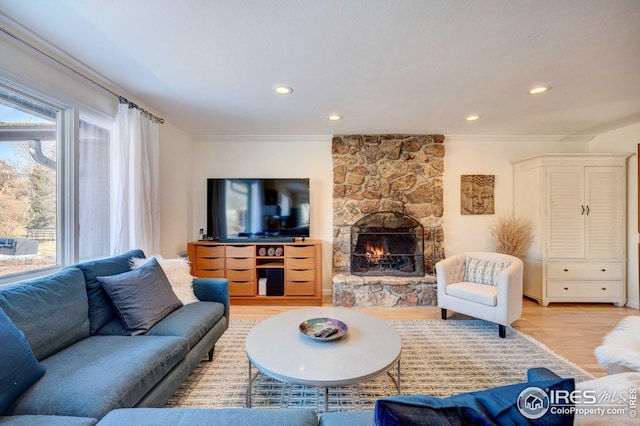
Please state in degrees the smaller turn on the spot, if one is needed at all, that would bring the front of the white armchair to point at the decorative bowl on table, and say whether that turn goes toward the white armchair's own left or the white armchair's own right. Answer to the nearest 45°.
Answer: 0° — it already faces it

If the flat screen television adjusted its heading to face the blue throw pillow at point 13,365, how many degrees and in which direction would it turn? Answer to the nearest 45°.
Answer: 0° — it already faces it

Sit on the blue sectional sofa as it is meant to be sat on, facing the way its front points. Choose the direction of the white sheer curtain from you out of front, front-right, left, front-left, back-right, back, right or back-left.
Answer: back-left

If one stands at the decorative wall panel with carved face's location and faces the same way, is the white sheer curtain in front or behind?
in front

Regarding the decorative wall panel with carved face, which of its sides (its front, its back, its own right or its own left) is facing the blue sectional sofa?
front

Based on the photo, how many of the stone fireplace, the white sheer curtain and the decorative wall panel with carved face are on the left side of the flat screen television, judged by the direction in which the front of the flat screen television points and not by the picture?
2

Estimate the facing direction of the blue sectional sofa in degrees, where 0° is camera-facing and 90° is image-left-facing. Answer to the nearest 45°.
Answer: approximately 315°

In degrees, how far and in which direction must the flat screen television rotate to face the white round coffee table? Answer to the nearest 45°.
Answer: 0° — it already faces it

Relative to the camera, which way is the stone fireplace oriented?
toward the camera

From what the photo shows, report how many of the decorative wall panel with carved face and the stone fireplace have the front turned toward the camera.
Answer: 2

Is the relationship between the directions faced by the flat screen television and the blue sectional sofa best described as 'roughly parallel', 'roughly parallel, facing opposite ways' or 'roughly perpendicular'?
roughly perpendicular

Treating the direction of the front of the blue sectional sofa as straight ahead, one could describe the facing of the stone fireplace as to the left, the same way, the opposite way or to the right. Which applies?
to the right

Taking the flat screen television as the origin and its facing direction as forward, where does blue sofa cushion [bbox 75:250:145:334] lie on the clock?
The blue sofa cushion is roughly at 1 o'clock from the flat screen television.

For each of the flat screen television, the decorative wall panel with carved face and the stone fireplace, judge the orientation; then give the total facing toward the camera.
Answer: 3

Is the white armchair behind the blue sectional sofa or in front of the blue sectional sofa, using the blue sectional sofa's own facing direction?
in front
